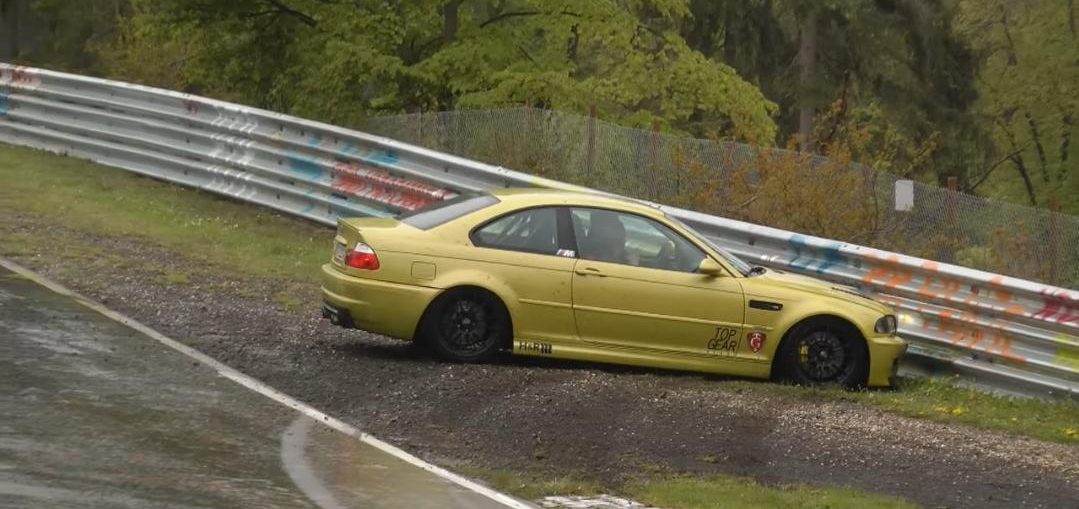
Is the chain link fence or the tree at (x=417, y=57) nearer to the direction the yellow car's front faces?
the chain link fence

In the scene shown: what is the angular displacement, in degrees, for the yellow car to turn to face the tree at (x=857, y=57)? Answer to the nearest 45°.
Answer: approximately 90° to its left

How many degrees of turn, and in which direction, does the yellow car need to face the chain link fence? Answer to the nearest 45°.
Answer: approximately 90° to its left

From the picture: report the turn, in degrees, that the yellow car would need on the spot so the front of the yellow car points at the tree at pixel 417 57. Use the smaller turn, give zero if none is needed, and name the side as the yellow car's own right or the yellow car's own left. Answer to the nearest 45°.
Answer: approximately 90° to the yellow car's own left

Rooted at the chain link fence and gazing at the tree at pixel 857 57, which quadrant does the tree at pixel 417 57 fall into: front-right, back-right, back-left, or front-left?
front-left

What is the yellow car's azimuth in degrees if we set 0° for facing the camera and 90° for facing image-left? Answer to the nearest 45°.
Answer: approximately 270°
